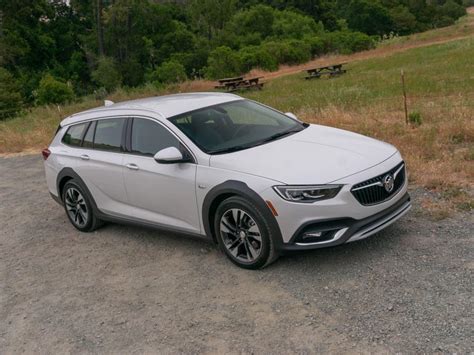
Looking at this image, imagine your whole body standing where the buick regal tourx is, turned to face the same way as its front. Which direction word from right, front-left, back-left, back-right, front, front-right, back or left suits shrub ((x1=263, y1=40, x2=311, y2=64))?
back-left

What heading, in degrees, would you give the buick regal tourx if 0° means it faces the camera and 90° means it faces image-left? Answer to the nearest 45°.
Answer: approximately 315°

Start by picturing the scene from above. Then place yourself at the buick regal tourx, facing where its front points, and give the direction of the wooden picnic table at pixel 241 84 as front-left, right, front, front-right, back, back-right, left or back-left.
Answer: back-left

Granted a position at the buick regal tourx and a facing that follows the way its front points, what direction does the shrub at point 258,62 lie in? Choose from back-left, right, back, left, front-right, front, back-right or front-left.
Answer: back-left

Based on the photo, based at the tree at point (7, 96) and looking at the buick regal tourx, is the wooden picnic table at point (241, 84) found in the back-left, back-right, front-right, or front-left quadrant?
front-left

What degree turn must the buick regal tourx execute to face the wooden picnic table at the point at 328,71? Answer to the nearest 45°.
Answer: approximately 135° to its left

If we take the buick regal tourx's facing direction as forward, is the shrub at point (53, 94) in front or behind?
behind

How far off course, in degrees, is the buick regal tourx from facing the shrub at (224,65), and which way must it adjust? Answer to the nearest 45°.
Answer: approximately 135° to its left
